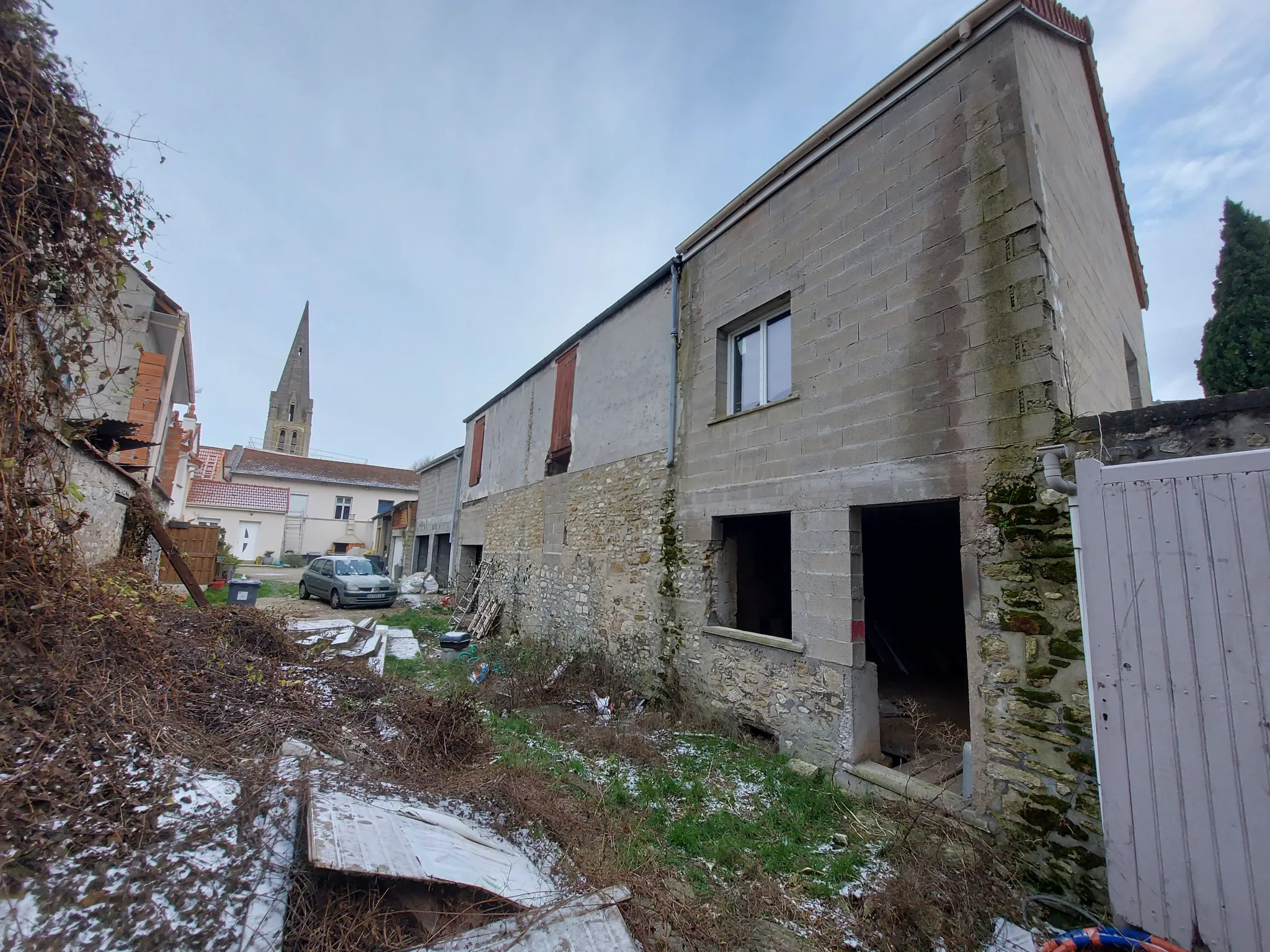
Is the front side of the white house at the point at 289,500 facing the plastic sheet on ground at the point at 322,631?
yes

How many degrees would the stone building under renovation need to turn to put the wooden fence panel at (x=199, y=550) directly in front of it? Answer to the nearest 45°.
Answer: approximately 45° to its right

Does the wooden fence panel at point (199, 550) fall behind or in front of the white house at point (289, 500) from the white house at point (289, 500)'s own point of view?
in front

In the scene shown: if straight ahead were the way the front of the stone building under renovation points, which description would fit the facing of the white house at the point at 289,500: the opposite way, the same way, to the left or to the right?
to the left

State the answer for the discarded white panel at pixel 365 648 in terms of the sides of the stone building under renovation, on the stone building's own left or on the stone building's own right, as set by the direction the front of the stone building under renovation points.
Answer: on the stone building's own right

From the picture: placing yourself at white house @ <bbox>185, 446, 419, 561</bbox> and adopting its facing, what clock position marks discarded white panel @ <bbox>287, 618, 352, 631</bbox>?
The discarded white panel is roughly at 12 o'clock from the white house.

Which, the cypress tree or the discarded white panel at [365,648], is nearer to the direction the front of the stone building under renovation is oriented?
the discarded white panel

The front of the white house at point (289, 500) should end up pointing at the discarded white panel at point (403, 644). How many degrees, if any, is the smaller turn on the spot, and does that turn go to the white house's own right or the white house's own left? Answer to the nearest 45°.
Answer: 0° — it already faces it

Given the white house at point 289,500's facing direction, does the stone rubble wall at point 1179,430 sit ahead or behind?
ahead

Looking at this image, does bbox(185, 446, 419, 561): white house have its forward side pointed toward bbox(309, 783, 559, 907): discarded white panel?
yes

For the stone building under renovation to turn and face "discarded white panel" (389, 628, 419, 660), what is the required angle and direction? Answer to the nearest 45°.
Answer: approximately 45° to its right

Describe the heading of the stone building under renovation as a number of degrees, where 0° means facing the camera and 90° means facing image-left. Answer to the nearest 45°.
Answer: approximately 45°

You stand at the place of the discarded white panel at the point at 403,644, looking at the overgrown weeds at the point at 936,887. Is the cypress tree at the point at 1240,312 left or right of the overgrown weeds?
left

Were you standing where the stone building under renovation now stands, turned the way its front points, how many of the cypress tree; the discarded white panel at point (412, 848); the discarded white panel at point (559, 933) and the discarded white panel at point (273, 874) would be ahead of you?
3

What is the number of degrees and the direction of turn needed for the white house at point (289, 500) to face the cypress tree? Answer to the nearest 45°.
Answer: approximately 45° to its left

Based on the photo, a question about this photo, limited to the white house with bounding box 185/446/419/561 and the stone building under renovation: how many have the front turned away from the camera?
0
